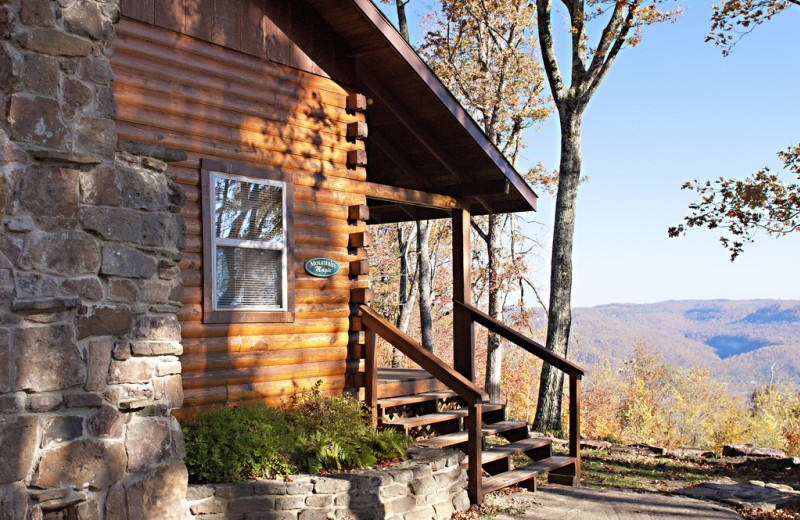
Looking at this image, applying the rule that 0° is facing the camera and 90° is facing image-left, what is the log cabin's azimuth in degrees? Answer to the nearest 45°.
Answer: approximately 270°
